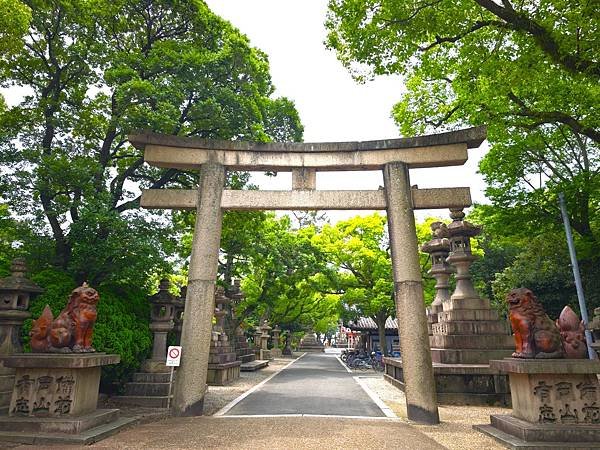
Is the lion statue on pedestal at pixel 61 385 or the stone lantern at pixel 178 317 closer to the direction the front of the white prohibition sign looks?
the lion statue on pedestal

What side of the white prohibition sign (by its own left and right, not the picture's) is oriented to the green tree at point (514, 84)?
left

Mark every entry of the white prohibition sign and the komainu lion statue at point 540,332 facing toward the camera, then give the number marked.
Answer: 1

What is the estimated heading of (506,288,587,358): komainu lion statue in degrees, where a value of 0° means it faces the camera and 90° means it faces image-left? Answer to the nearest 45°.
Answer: approximately 90°

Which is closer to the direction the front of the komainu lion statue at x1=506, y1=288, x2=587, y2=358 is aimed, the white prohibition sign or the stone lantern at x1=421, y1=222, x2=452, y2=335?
the white prohibition sign

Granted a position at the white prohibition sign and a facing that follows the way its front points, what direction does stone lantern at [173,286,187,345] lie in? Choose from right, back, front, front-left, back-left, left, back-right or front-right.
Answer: back

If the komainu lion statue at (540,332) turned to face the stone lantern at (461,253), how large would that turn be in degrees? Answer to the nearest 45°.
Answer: approximately 90° to its right

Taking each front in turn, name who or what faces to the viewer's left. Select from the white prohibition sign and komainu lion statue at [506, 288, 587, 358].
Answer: the komainu lion statue

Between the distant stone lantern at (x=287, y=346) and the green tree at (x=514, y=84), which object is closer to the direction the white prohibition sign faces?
the green tree

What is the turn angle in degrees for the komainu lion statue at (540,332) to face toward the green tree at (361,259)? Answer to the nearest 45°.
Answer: approximately 45° to its right

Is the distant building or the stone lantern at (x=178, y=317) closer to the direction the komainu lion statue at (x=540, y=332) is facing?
the stone lantern

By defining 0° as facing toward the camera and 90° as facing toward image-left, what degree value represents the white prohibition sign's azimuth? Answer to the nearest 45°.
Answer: approximately 0°
